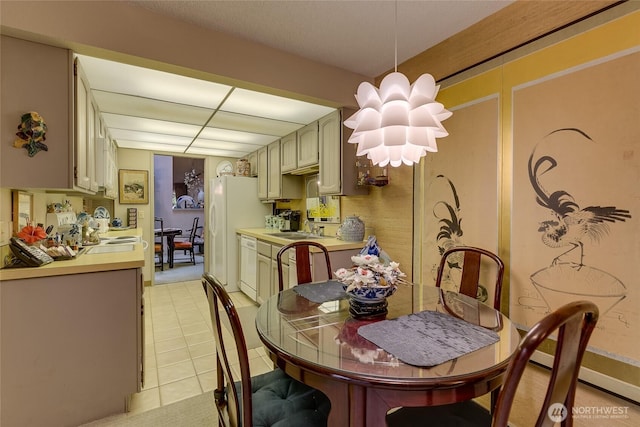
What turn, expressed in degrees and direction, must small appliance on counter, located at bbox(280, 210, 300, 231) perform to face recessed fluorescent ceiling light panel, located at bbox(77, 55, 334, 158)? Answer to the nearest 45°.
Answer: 0° — it already faces it

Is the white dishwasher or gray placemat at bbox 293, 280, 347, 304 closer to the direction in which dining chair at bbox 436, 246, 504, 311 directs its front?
the gray placemat

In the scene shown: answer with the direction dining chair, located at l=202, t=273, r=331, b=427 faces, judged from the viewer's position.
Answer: facing away from the viewer and to the right of the viewer

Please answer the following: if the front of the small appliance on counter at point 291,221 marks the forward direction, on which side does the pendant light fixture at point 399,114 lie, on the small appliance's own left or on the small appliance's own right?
on the small appliance's own left

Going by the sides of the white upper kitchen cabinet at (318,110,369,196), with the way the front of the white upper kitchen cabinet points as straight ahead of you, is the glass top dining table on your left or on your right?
on your left

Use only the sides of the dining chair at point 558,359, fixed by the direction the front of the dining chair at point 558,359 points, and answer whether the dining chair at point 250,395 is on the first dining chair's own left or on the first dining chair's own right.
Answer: on the first dining chair's own left

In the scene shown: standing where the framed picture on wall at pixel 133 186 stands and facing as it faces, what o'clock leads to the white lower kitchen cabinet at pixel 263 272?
The white lower kitchen cabinet is roughly at 11 o'clock from the framed picture on wall.

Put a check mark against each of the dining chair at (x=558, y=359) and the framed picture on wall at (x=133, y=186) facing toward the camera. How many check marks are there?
1

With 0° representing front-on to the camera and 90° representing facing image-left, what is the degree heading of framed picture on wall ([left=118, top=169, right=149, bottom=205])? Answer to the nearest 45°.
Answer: approximately 0°

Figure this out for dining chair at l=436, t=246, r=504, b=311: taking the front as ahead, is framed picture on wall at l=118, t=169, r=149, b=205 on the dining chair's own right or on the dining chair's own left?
on the dining chair's own right
